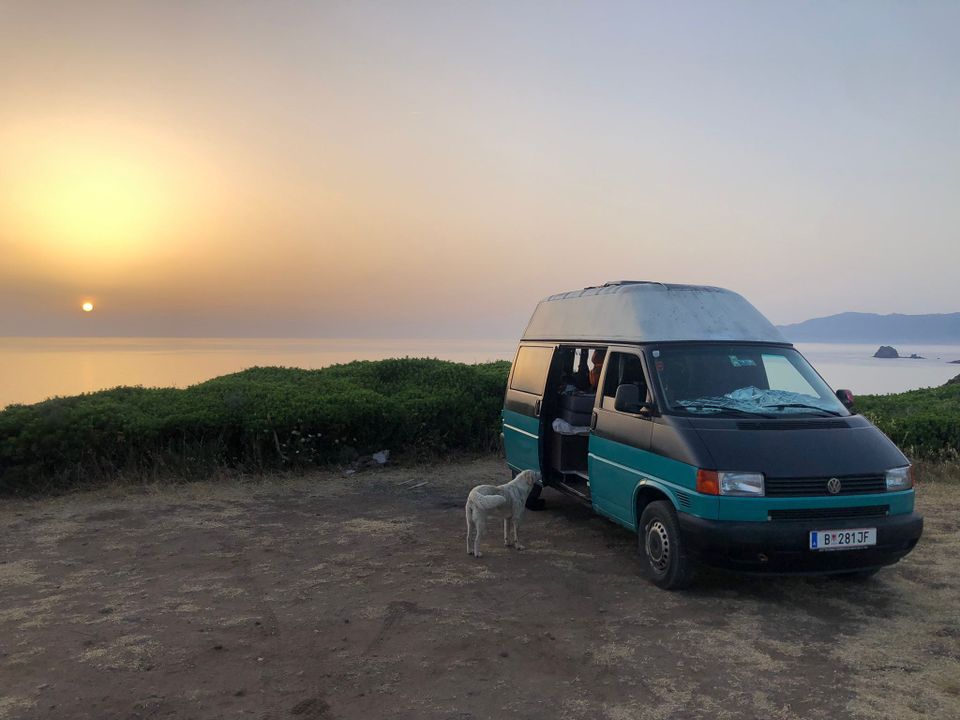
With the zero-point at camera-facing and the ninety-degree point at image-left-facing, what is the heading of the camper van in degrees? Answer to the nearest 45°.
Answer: approximately 315°

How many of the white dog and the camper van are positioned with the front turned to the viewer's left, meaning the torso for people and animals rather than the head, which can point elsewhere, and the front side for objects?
0

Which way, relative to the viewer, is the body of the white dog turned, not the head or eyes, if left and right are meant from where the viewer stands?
facing away from the viewer and to the right of the viewer

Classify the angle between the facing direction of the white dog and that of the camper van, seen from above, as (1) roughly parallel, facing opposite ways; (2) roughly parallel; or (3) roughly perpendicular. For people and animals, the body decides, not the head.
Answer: roughly perpendicular
